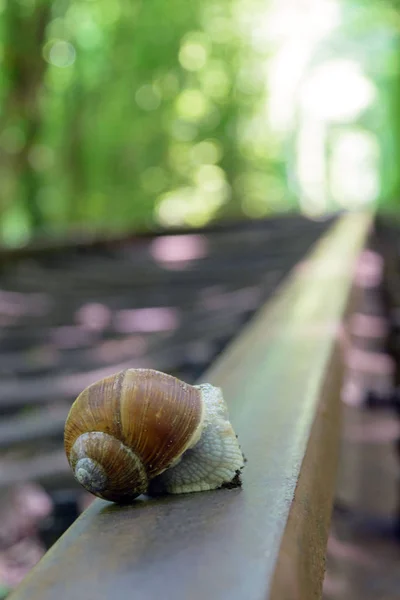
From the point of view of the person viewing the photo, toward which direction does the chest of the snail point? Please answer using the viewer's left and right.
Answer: facing to the right of the viewer
